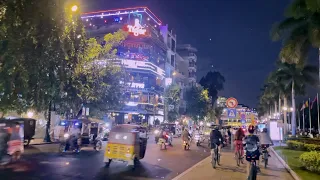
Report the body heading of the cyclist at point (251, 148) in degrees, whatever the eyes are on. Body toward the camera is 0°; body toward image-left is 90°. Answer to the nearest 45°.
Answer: approximately 180°

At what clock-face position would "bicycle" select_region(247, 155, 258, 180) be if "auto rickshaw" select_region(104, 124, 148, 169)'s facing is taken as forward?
The bicycle is roughly at 3 o'clock from the auto rickshaw.

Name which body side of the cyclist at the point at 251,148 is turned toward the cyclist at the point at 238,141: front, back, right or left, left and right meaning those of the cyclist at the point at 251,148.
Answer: front

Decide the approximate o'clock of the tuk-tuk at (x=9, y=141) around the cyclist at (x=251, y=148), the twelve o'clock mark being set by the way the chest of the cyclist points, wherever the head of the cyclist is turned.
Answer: The tuk-tuk is roughly at 9 o'clock from the cyclist.

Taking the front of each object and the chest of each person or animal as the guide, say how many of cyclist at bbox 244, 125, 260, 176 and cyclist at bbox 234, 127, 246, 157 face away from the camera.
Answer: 2

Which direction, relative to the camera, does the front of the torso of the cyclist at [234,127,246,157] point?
away from the camera

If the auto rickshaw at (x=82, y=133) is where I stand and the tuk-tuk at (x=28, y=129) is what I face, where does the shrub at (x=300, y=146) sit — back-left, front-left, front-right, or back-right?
back-right

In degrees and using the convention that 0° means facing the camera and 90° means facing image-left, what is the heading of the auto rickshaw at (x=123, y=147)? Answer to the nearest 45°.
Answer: approximately 225°

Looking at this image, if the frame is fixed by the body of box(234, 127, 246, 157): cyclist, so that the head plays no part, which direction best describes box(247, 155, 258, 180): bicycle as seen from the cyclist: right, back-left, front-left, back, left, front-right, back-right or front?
back

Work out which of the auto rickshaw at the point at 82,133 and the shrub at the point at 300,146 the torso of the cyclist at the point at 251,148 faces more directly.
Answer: the shrub

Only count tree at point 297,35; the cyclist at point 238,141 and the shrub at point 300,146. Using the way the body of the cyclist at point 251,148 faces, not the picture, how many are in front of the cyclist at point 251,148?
3

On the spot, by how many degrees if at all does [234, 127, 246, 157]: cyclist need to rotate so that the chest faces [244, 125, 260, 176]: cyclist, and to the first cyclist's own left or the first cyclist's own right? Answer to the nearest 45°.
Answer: approximately 180°
